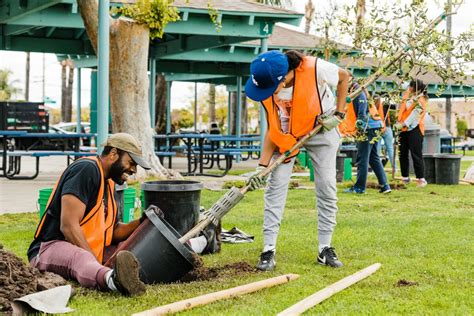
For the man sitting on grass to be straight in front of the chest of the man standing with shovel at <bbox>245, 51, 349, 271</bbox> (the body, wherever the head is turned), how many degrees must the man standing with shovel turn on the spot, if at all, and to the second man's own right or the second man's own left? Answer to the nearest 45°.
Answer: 0° — they already face them

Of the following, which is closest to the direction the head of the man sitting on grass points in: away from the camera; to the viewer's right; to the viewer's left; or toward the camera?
to the viewer's right

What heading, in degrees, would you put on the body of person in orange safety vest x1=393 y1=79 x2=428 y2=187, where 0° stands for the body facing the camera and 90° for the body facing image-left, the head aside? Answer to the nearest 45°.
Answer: approximately 45°

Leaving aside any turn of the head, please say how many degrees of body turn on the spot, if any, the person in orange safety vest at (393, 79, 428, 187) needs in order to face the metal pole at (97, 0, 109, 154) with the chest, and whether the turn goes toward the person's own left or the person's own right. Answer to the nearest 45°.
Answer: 0° — they already face it

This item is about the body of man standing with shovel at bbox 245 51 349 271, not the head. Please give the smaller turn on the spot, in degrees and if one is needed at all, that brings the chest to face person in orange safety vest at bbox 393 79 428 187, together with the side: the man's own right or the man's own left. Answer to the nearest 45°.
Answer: approximately 135° to the man's own right

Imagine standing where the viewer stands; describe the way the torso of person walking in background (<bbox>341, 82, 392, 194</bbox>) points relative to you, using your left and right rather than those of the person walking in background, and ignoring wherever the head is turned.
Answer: facing to the left of the viewer

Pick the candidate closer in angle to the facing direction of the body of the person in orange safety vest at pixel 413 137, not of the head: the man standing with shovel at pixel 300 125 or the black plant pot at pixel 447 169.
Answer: the man standing with shovel

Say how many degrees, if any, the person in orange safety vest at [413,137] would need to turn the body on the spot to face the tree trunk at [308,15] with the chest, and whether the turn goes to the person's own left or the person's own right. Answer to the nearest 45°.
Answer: approximately 135° to the person's own right

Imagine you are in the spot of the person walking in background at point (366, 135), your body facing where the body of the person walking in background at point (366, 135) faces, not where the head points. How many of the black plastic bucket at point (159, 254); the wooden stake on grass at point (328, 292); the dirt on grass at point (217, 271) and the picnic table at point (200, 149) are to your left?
3
